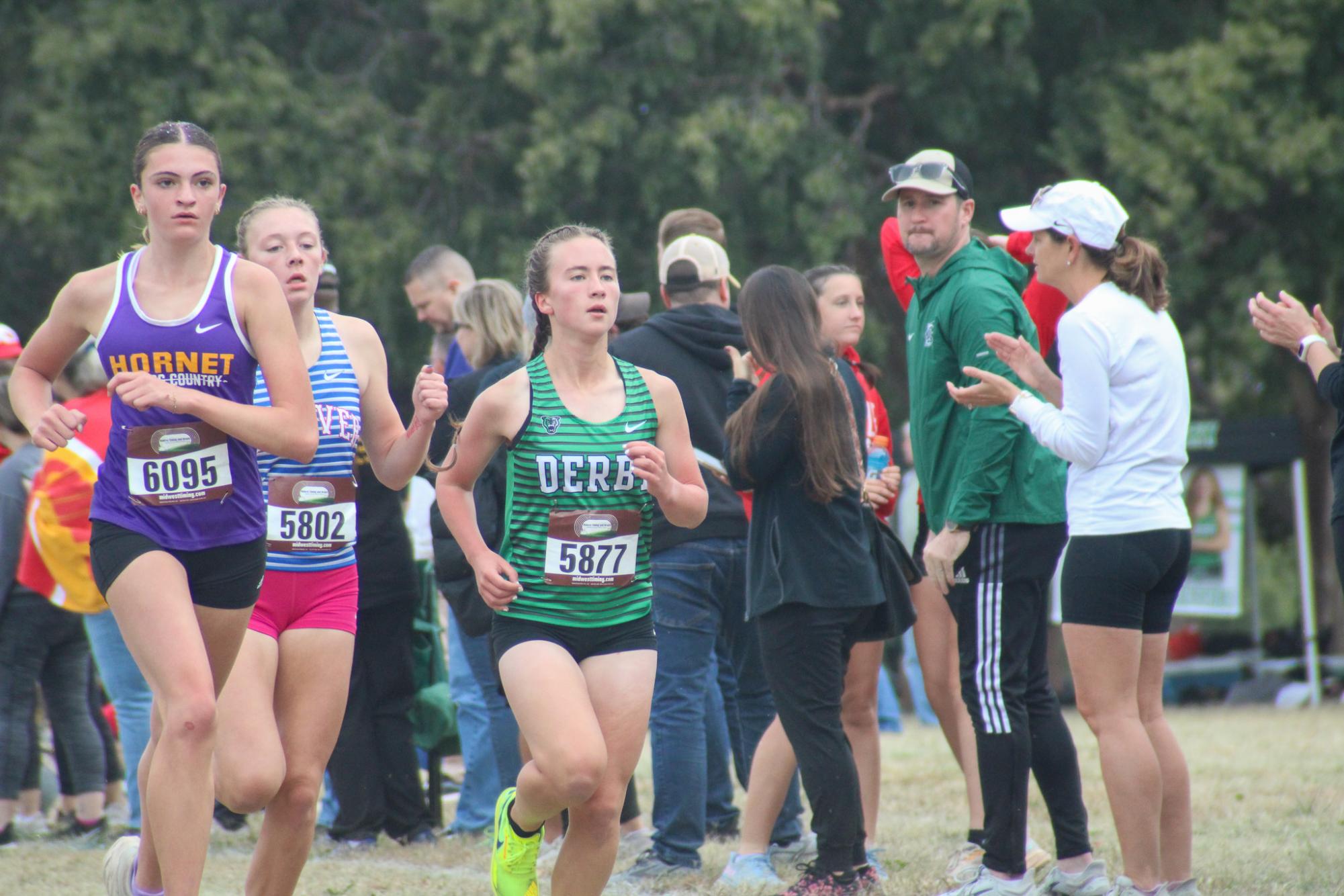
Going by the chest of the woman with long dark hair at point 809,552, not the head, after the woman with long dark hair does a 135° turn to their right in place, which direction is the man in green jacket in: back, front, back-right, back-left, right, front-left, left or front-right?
front

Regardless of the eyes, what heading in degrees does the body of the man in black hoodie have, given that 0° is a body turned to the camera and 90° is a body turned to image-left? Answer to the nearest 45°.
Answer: approximately 180°

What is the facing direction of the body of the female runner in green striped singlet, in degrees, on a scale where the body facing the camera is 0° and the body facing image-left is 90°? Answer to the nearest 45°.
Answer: approximately 315°

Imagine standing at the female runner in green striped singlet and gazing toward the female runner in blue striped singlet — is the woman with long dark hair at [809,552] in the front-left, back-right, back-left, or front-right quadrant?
back-right

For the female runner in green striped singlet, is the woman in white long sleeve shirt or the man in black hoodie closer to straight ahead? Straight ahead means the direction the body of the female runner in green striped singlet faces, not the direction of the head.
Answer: the woman in white long sleeve shirt

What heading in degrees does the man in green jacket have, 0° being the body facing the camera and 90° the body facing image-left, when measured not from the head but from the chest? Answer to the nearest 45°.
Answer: approximately 45°

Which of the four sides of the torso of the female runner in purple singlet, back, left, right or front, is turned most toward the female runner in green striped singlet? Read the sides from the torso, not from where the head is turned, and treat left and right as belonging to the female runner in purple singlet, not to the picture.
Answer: left
